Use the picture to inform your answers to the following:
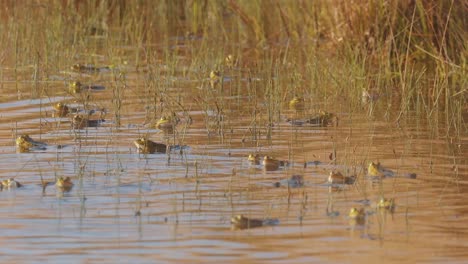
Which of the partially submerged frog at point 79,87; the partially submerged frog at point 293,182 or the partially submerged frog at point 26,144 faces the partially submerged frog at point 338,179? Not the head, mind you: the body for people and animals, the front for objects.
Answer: the partially submerged frog at point 293,182

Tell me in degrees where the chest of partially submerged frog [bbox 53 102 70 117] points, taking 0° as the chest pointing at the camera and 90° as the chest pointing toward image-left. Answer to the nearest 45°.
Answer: approximately 45°

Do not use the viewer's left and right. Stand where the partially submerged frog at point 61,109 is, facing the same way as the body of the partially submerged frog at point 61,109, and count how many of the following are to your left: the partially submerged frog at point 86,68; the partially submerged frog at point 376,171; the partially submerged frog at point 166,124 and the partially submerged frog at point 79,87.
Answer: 2

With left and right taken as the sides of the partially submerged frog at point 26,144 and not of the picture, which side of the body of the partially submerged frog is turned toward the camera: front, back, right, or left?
left

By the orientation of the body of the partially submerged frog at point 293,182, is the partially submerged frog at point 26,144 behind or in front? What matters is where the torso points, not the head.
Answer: behind

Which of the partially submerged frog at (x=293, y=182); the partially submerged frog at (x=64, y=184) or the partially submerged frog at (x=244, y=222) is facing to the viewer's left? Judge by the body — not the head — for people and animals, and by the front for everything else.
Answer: the partially submerged frog at (x=244, y=222)

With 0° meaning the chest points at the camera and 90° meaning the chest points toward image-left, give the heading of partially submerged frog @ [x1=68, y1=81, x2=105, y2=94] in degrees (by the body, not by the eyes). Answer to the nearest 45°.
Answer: approximately 90°

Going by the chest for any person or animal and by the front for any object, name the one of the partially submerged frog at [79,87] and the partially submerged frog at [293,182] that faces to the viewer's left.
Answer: the partially submerged frog at [79,87]

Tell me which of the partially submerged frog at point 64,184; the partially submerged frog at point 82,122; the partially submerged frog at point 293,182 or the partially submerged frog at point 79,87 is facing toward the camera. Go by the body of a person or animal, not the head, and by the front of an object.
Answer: the partially submerged frog at point 64,184

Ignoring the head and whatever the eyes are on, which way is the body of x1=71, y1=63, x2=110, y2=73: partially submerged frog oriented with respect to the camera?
to the viewer's left

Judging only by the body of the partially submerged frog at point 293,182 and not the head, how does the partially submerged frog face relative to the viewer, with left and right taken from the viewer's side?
facing to the right of the viewer
